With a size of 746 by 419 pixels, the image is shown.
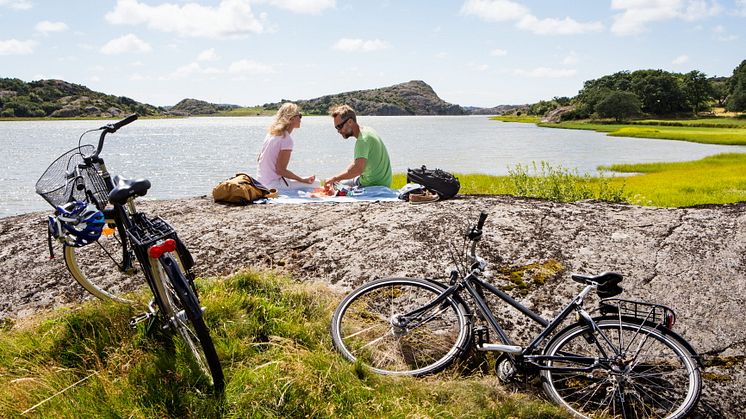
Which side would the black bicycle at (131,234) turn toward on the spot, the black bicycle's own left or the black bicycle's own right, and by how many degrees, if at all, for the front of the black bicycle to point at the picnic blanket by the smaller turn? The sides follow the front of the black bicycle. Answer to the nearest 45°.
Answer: approximately 90° to the black bicycle's own right

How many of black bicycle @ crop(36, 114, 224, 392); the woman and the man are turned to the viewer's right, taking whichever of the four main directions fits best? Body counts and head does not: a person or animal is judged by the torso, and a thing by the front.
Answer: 1

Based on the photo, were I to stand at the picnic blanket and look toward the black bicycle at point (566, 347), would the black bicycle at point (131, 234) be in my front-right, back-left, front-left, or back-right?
front-right

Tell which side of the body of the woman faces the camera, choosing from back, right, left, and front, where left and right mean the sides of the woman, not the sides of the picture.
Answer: right

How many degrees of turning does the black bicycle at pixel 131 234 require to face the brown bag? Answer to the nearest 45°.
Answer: approximately 45° to its right

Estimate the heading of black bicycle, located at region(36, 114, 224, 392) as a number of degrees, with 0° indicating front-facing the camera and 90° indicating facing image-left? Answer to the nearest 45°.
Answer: approximately 135°

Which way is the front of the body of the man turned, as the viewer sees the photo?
to the viewer's left

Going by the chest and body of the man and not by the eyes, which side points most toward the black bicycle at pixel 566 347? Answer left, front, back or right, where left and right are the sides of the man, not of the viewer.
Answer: left

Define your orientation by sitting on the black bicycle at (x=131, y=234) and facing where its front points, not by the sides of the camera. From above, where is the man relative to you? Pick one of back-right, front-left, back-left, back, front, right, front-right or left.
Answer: right

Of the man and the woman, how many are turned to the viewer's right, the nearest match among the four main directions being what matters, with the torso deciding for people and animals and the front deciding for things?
1

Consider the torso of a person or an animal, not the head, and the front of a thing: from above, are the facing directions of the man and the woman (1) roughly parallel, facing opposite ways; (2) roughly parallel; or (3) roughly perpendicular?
roughly parallel, facing opposite ways
